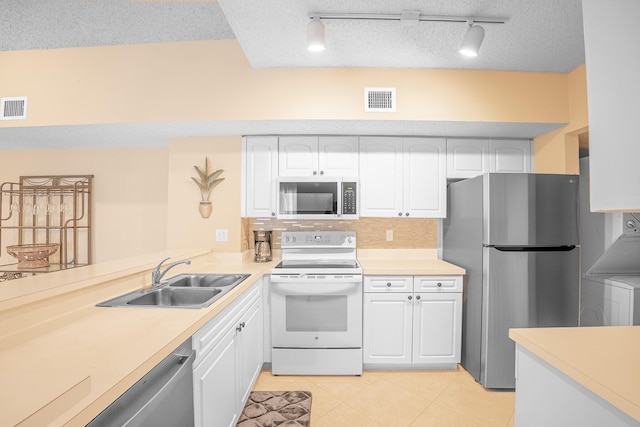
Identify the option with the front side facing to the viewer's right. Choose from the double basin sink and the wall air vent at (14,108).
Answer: the double basin sink

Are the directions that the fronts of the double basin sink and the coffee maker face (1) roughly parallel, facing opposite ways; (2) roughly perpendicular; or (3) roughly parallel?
roughly perpendicular

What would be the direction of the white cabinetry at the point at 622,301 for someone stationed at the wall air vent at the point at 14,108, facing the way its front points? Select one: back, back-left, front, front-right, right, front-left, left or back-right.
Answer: front-left

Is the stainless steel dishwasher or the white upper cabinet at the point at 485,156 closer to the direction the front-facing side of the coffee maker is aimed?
the stainless steel dishwasher

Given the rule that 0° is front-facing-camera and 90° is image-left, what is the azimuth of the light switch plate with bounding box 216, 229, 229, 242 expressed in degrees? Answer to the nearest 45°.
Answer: approximately 0°

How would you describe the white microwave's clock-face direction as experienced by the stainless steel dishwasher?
The white microwave is roughly at 9 o'clock from the stainless steel dishwasher.

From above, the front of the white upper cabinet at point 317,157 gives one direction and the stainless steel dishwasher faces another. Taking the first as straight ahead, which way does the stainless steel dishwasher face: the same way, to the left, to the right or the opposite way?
to the left

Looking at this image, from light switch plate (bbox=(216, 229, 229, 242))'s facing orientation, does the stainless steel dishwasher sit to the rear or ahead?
ahead

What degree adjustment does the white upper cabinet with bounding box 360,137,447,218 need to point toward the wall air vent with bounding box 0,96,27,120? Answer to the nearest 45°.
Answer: approximately 90° to its right

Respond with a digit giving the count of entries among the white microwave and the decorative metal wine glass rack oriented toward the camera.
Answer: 2

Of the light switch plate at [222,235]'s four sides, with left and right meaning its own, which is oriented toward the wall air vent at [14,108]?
right
